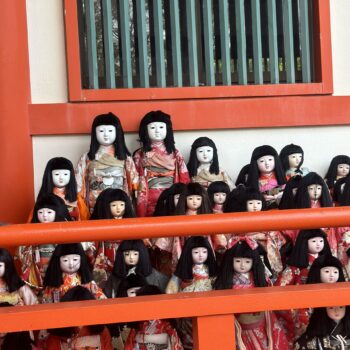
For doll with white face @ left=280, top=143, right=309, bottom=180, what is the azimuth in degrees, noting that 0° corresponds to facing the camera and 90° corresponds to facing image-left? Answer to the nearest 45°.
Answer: approximately 315°

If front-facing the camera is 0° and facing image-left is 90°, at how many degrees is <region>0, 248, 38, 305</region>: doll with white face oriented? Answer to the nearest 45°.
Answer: approximately 45°

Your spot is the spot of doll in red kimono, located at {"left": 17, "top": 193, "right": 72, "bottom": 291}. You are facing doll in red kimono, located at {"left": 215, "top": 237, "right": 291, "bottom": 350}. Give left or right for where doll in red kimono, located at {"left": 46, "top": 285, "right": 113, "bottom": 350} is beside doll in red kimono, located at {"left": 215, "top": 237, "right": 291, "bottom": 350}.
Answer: right

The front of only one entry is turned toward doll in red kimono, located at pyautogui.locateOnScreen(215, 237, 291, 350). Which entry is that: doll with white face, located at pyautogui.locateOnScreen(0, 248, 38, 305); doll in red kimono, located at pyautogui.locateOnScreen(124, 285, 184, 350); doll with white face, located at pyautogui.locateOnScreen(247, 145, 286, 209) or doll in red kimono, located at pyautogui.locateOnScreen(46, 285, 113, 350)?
doll with white face, located at pyautogui.locateOnScreen(247, 145, 286, 209)

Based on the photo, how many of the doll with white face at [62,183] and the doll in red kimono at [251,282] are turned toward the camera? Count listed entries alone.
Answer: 2

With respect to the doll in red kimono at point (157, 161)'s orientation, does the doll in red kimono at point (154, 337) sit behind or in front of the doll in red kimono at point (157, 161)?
in front

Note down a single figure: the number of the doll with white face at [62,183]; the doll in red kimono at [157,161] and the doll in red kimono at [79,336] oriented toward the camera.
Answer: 3

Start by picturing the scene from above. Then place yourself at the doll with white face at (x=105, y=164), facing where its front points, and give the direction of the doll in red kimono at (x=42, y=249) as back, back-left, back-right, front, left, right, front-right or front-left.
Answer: front-right

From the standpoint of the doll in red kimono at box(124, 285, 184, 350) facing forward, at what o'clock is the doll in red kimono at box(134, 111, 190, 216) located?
the doll in red kimono at box(134, 111, 190, 216) is roughly at 6 o'clock from the doll in red kimono at box(124, 285, 184, 350).

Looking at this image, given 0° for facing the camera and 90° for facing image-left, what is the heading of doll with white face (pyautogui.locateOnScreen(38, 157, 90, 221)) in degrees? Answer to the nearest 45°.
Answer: approximately 0°

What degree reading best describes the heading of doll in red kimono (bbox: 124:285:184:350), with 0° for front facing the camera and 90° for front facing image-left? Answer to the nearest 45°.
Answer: approximately 0°
